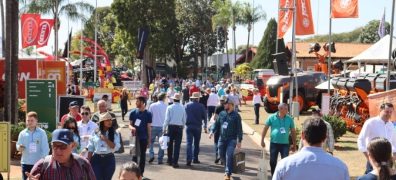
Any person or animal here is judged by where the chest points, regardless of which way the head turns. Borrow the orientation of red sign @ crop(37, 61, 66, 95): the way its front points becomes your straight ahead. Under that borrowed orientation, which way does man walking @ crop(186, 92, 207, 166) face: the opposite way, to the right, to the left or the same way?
the opposite way

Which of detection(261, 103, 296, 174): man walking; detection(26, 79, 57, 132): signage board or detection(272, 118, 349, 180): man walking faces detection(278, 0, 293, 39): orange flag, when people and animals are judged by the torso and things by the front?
detection(272, 118, 349, 180): man walking

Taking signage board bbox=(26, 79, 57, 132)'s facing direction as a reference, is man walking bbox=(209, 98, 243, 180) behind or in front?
in front

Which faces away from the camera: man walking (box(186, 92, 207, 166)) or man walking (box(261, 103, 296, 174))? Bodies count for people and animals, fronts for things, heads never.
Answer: man walking (box(186, 92, 207, 166))

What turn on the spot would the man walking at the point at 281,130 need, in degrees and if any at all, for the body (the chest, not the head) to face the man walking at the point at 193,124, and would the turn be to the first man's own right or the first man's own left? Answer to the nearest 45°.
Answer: approximately 135° to the first man's own right

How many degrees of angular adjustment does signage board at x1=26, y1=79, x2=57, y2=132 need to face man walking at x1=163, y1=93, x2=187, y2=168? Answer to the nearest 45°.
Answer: approximately 45° to its left

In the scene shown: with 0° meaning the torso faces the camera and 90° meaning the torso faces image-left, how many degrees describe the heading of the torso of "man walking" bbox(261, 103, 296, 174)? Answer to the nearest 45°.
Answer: approximately 0°

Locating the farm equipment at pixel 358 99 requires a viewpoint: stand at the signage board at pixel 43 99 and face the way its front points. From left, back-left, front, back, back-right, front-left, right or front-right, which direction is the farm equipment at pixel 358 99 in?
left

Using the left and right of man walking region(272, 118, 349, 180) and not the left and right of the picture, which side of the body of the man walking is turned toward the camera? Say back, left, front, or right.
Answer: back

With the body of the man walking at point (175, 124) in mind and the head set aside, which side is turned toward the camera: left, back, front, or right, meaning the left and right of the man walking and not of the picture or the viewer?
back

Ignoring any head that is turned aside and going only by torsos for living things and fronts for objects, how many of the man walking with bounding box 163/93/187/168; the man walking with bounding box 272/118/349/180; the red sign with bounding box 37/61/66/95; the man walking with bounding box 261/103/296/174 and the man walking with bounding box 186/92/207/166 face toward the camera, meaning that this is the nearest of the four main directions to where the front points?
2

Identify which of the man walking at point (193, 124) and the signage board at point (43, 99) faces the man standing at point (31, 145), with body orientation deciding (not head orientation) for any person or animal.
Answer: the signage board

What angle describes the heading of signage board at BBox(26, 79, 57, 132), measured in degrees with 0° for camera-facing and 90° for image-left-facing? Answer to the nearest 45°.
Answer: approximately 0°

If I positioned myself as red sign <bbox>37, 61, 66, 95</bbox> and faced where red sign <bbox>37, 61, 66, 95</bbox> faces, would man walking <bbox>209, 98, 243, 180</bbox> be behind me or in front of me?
in front
